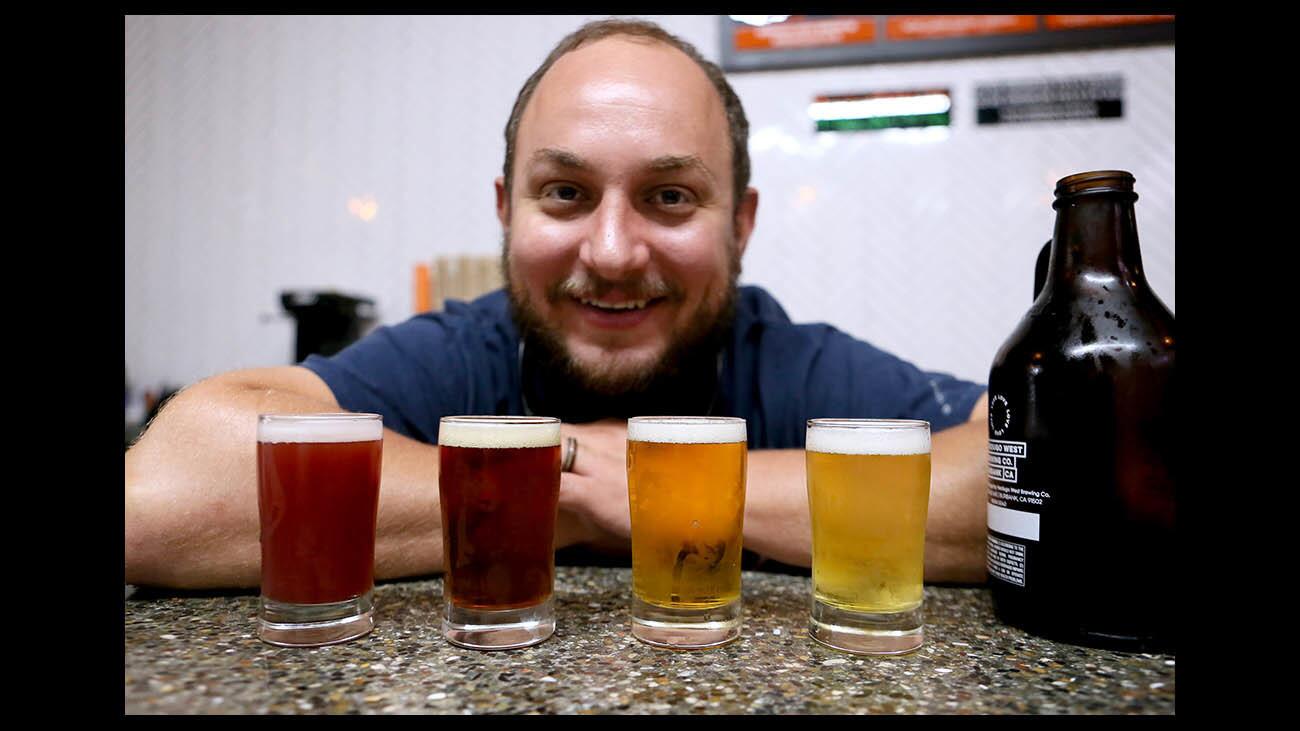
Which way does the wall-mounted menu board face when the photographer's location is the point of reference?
facing the viewer

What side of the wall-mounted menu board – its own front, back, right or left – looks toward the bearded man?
front

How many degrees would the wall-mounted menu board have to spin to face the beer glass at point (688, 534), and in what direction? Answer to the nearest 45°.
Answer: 0° — it already faces it

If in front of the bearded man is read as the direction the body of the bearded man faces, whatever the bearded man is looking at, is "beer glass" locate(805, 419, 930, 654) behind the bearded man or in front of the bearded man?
in front

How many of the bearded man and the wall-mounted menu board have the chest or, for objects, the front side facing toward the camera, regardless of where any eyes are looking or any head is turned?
2

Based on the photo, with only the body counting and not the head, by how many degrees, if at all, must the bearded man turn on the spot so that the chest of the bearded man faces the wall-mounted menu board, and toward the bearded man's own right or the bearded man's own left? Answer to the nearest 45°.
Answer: approximately 135° to the bearded man's own left

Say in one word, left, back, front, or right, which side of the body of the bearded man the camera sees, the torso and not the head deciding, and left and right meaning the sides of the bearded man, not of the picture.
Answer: front

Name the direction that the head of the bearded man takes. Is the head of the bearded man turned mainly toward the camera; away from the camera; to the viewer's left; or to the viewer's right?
toward the camera

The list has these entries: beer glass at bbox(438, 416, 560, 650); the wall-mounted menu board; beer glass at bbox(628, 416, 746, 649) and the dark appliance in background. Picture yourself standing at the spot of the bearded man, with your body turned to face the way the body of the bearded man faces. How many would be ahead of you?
2

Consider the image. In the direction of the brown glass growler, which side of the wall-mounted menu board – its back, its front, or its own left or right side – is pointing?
front

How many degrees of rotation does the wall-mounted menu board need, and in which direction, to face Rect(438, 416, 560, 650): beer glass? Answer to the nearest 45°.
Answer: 0° — it already faces it

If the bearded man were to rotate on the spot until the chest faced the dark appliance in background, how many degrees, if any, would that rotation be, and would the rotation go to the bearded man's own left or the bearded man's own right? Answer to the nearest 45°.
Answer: approximately 135° to the bearded man's own right

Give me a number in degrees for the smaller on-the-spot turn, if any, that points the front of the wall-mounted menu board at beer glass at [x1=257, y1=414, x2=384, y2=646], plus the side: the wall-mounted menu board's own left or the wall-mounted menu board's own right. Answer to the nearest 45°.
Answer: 0° — it already faces it

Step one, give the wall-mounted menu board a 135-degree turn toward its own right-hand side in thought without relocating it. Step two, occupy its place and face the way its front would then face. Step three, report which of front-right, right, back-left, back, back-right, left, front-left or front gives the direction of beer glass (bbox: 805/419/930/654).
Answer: back-left
